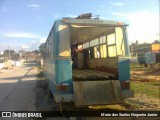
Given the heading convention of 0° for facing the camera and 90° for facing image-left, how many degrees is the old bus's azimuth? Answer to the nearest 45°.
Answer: approximately 180°
